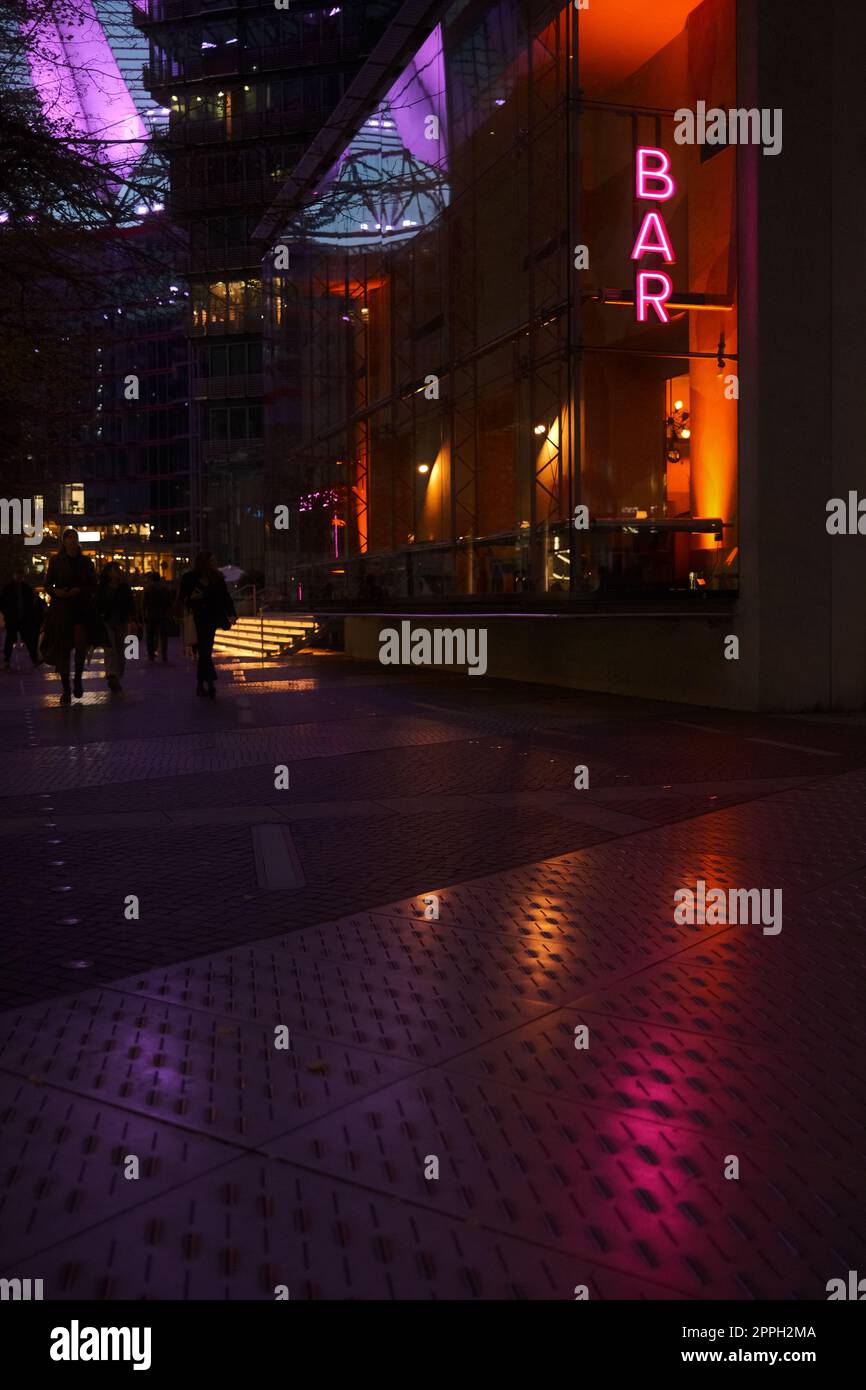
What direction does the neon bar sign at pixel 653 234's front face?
toward the camera

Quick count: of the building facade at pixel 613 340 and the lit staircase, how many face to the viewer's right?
0

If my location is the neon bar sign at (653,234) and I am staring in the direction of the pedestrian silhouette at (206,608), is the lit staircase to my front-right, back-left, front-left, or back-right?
front-right

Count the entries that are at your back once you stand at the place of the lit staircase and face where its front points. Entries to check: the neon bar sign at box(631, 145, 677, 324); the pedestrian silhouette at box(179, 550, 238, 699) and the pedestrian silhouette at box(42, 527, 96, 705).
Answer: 0

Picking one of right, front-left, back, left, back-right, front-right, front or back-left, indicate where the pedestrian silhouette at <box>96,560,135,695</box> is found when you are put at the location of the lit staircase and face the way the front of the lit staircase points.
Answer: front-left

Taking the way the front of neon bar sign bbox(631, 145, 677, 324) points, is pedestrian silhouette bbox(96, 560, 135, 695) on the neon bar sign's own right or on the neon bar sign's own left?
on the neon bar sign's own right

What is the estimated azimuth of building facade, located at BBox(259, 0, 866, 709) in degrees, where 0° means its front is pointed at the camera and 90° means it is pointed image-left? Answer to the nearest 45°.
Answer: approximately 45°

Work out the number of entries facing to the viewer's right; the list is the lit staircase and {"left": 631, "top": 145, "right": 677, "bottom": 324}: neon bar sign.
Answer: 0

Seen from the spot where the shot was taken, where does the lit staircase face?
facing the viewer and to the left of the viewer

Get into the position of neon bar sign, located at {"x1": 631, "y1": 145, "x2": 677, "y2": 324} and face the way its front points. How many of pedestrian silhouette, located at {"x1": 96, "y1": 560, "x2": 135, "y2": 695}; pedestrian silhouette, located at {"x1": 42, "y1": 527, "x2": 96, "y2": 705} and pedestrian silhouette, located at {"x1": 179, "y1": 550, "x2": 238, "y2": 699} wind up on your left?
0

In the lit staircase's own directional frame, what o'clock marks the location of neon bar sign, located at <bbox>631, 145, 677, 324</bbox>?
The neon bar sign is roughly at 10 o'clock from the lit staircase.

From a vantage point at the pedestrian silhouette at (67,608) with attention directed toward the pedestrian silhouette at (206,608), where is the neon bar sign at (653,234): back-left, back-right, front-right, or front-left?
front-right

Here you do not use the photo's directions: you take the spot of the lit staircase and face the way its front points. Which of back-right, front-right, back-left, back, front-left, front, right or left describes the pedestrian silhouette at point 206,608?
front-left

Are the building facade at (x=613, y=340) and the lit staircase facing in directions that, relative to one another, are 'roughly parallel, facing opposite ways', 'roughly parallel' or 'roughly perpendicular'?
roughly parallel
